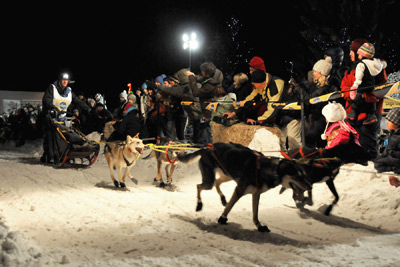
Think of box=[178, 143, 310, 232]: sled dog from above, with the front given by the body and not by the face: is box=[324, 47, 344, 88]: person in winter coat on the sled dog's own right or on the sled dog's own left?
on the sled dog's own left

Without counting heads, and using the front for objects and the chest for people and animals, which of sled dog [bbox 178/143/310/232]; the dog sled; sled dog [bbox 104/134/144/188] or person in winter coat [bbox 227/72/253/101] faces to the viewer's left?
the person in winter coat

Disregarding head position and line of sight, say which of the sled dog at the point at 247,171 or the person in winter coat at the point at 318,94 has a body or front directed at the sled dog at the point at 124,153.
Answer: the person in winter coat

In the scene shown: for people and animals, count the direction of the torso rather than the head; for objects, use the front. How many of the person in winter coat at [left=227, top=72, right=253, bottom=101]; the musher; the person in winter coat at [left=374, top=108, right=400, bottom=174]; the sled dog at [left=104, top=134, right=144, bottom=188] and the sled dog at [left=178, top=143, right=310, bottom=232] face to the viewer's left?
2

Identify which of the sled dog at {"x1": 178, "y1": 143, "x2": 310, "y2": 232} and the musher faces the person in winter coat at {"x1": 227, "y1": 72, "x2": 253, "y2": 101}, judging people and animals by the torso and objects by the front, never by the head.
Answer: the musher

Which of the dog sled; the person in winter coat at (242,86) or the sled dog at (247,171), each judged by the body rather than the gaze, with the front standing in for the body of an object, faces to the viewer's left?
the person in winter coat

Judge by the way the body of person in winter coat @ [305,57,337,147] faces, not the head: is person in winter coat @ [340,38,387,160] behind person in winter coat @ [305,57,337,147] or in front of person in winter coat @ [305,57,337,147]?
behind

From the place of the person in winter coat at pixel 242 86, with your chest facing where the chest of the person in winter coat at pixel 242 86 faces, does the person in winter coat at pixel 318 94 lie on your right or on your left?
on your left

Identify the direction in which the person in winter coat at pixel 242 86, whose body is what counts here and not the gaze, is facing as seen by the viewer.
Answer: to the viewer's left

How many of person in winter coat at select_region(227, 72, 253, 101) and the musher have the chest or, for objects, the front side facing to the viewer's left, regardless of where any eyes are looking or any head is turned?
1

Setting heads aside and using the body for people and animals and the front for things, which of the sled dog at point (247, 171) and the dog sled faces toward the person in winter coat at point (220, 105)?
the dog sled
